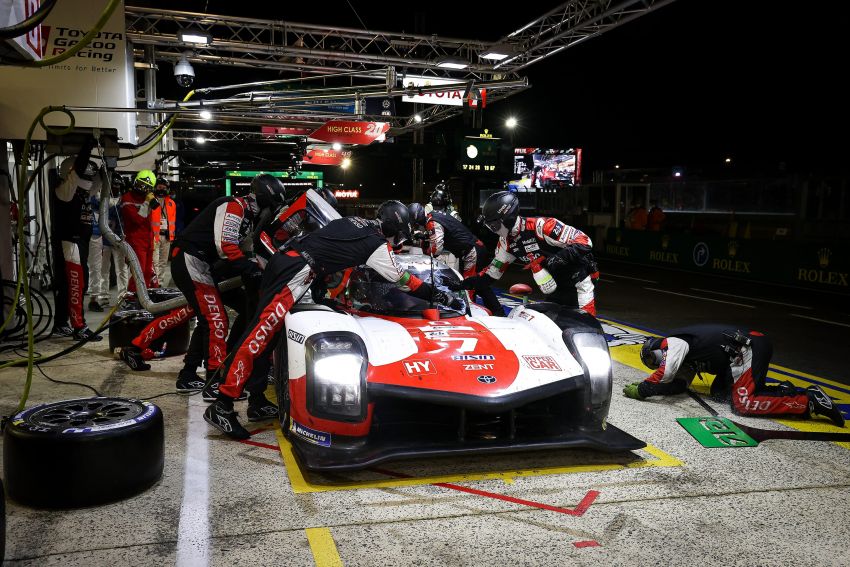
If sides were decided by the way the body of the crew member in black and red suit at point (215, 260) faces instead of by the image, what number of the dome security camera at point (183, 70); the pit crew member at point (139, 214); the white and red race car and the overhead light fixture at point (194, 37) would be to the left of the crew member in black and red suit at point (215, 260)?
3

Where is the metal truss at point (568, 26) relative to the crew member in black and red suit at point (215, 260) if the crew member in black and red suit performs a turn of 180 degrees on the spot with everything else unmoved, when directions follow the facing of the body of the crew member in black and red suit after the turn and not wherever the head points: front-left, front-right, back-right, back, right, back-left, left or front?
back-right

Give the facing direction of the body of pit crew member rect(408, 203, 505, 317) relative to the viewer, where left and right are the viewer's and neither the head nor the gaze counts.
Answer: facing to the left of the viewer

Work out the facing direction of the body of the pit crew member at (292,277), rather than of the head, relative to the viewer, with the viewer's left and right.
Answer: facing to the right of the viewer

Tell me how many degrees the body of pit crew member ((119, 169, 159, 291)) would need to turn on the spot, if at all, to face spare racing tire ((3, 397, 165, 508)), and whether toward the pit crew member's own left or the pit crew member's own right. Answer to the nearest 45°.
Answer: approximately 45° to the pit crew member's own right

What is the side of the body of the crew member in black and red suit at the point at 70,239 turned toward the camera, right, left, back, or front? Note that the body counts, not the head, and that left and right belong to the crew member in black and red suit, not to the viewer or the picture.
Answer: right

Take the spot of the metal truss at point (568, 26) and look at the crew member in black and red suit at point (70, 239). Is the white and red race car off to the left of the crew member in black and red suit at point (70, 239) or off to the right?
left

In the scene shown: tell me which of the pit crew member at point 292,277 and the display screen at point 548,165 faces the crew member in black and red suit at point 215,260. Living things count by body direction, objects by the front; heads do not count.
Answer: the display screen

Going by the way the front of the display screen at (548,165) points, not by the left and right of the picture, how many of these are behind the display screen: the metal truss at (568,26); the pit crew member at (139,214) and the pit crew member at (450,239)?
0

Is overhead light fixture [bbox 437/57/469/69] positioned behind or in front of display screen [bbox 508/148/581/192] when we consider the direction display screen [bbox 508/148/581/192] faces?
in front

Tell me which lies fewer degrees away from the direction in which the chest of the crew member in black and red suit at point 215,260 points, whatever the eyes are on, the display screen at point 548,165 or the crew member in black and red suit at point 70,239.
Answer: the display screen

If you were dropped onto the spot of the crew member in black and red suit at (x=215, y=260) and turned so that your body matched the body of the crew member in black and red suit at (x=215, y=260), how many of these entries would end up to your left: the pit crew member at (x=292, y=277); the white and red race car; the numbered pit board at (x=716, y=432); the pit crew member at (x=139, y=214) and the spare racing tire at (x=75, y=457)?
1

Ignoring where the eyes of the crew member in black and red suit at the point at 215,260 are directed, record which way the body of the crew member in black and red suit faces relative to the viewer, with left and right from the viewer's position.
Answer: facing to the right of the viewer

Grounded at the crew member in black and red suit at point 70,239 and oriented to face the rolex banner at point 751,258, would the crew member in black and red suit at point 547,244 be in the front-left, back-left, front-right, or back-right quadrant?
front-right

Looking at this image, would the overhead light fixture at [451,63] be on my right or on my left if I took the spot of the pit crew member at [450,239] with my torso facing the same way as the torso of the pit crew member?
on my right

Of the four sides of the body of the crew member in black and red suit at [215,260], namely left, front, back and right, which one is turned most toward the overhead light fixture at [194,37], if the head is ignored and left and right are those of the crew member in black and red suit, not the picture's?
left

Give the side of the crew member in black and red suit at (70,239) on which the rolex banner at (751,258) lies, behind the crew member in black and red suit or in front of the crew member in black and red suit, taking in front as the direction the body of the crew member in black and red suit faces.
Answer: in front

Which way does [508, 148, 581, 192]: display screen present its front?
toward the camera
